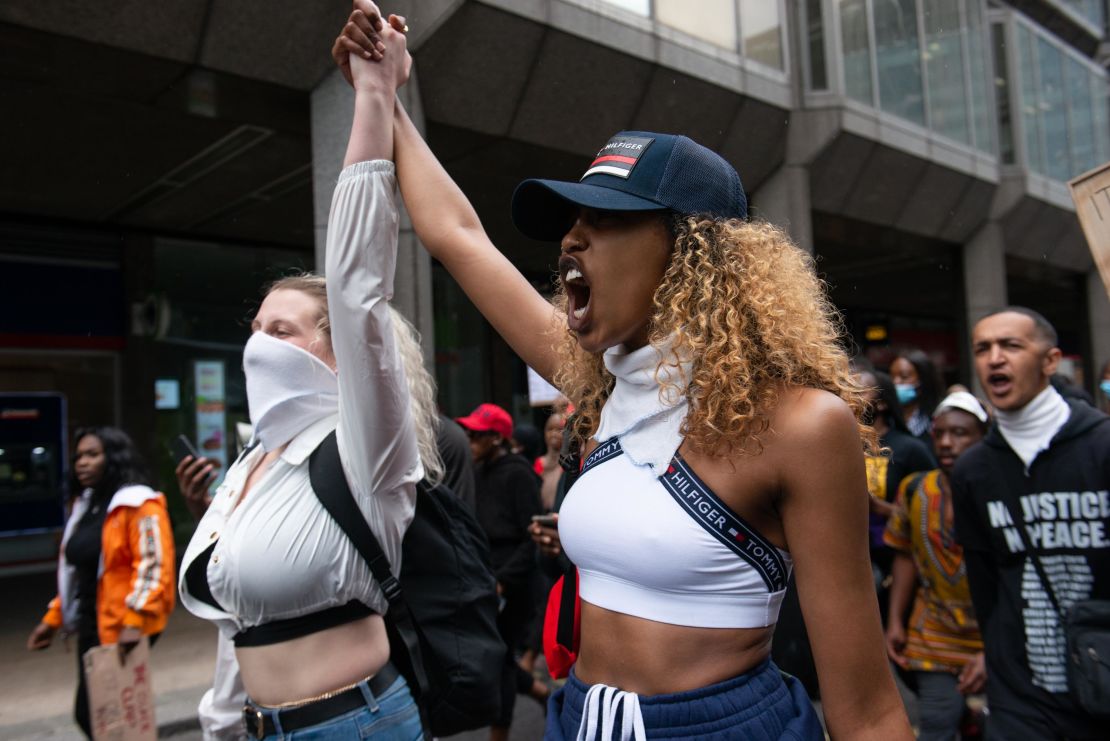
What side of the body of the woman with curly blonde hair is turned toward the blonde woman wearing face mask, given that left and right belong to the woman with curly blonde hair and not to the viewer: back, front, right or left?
right

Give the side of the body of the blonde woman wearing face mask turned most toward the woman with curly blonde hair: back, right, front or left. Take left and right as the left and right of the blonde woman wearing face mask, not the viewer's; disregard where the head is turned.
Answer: left

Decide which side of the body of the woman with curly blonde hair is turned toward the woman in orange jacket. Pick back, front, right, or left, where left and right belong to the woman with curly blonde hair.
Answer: right

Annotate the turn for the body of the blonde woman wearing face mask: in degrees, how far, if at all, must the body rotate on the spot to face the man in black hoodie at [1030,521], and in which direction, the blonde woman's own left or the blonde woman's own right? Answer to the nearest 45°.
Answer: approximately 135° to the blonde woman's own left

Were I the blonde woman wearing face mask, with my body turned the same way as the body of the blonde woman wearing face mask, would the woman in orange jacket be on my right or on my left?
on my right

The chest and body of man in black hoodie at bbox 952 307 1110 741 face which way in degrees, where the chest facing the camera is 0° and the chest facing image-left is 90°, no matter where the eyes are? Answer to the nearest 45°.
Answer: approximately 45°

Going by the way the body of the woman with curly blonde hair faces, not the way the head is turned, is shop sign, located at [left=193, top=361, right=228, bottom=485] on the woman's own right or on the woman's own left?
on the woman's own right

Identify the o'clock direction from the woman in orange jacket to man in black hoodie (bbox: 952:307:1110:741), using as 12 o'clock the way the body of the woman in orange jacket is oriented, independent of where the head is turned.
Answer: The man in black hoodie is roughly at 9 o'clock from the woman in orange jacket.

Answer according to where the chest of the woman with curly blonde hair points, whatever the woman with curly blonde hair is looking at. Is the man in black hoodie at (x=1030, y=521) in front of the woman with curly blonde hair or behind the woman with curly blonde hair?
behind
